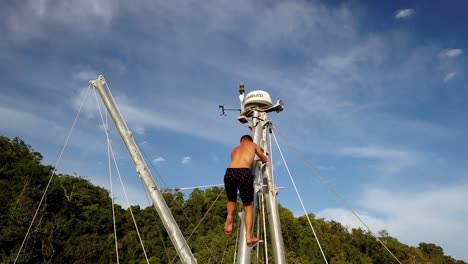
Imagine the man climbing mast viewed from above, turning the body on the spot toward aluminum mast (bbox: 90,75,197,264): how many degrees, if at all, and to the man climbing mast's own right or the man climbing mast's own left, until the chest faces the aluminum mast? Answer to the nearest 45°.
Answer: approximately 90° to the man climbing mast's own left

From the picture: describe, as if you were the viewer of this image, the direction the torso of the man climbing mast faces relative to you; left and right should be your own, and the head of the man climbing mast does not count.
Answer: facing away from the viewer and to the right of the viewer
